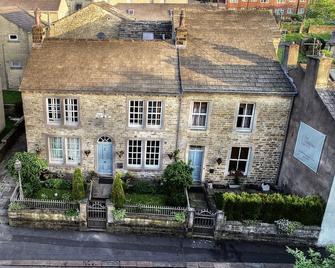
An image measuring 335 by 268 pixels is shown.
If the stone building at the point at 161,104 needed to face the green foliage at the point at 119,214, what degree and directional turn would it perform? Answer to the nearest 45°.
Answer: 0° — it already faces it

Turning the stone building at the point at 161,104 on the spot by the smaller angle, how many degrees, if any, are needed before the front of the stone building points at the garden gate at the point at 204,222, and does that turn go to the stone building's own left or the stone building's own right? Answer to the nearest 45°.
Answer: approximately 45° to the stone building's own left

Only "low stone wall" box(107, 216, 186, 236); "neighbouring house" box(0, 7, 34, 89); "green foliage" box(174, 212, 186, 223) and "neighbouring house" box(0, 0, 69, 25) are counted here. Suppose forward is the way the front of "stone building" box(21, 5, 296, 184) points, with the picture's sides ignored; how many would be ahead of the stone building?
2

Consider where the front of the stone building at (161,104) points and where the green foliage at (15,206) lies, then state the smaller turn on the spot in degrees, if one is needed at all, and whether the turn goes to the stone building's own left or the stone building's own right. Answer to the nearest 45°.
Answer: approximately 45° to the stone building's own right

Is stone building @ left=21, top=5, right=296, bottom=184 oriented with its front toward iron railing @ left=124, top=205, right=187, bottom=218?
yes

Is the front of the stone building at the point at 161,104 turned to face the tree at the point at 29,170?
no

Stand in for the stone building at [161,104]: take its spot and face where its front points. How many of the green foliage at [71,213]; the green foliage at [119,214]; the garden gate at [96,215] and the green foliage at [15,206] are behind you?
0

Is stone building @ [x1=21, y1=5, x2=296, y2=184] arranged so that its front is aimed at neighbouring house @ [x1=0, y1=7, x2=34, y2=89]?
no

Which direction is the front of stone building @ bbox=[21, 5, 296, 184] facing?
toward the camera

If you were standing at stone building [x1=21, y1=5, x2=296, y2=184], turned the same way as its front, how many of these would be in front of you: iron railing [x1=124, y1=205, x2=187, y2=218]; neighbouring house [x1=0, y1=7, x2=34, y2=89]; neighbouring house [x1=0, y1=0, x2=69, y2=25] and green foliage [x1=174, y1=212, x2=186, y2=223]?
2

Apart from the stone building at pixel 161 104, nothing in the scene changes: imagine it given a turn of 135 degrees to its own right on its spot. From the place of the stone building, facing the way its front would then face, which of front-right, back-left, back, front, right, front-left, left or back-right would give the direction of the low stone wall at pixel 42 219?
left

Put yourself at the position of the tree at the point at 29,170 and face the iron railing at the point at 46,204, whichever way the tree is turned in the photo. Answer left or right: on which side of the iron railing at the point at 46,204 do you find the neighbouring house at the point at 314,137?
left

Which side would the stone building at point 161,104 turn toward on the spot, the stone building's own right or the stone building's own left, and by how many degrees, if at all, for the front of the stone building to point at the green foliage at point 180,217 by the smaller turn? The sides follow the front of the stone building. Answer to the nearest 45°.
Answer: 0° — it already faces it

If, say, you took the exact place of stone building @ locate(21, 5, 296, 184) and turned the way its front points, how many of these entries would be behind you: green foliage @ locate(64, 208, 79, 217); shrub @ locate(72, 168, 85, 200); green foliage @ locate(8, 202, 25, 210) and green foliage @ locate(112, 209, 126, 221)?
0

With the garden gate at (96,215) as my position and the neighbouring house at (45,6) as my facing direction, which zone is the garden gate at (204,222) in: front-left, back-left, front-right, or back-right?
back-right

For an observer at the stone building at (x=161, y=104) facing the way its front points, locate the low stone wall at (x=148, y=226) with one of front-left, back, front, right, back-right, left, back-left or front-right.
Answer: front

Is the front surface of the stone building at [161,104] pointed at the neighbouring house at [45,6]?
no

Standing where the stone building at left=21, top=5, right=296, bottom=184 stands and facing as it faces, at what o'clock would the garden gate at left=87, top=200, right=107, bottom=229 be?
The garden gate is roughly at 1 o'clock from the stone building.
